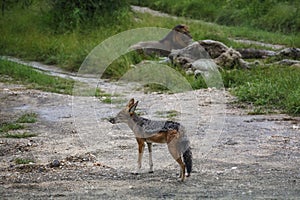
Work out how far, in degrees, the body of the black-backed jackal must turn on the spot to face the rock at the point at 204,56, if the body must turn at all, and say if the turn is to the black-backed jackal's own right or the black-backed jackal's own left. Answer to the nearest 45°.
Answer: approximately 90° to the black-backed jackal's own right

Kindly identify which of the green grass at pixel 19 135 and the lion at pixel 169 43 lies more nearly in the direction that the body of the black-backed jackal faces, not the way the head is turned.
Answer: the green grass

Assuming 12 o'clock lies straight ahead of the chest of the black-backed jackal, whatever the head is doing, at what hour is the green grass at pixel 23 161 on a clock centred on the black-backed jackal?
The green grass is roughly at 1 o'clock from the black-backed jackal.

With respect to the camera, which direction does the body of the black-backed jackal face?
to the viewer's left

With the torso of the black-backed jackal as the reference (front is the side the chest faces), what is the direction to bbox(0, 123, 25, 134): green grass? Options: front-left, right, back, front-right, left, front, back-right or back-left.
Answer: front-right

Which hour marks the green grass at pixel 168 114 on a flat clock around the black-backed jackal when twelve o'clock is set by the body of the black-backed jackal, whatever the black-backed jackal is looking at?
The green grass is roughly at 3 o'clock from the black-backed jackal.

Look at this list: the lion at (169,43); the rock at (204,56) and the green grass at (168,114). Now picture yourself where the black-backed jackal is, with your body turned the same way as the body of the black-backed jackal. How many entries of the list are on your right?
3

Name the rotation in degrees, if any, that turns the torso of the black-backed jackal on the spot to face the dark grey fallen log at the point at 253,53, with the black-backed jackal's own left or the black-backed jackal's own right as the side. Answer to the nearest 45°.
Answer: approximately 90° to the black-backed jackal's own right

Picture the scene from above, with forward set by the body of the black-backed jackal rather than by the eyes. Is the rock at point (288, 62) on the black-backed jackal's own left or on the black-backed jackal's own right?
on the black-backed jackal's own right

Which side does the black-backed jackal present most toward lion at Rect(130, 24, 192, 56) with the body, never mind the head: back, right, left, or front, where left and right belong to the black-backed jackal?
right
